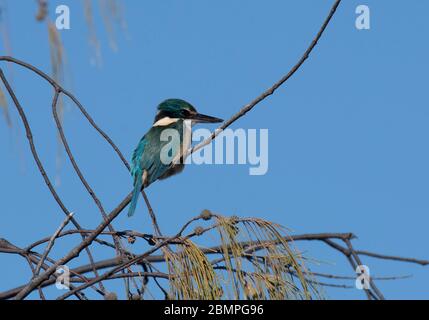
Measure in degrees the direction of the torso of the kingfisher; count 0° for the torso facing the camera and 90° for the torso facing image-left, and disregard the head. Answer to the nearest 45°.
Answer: approximately 270°
